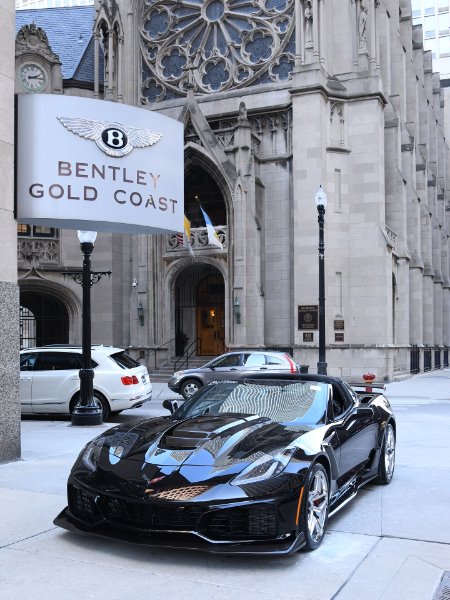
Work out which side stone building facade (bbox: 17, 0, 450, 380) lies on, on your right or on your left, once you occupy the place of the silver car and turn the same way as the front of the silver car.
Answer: on your right

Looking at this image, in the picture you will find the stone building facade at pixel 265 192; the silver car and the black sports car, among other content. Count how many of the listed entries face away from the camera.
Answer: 0

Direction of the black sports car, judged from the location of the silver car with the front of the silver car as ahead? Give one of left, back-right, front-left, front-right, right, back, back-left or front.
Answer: left

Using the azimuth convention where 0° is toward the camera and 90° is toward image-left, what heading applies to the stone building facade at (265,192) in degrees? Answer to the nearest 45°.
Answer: approximately 45°

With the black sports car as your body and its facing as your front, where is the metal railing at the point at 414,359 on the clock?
The metal railing is roughly at 5 o'clock from the black sports car.

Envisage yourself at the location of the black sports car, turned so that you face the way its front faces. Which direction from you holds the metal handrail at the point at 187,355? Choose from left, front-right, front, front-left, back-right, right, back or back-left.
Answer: back-right

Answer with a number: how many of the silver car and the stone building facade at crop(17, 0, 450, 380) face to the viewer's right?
0

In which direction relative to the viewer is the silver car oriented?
to the viewer's left

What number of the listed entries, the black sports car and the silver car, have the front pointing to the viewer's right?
0

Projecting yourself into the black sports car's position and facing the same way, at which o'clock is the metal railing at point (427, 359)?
The metal railing is roughly at 5 o'clock from the black sports car.

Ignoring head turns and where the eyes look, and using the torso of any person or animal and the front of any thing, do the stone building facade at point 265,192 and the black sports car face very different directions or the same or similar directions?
same or similar directions
